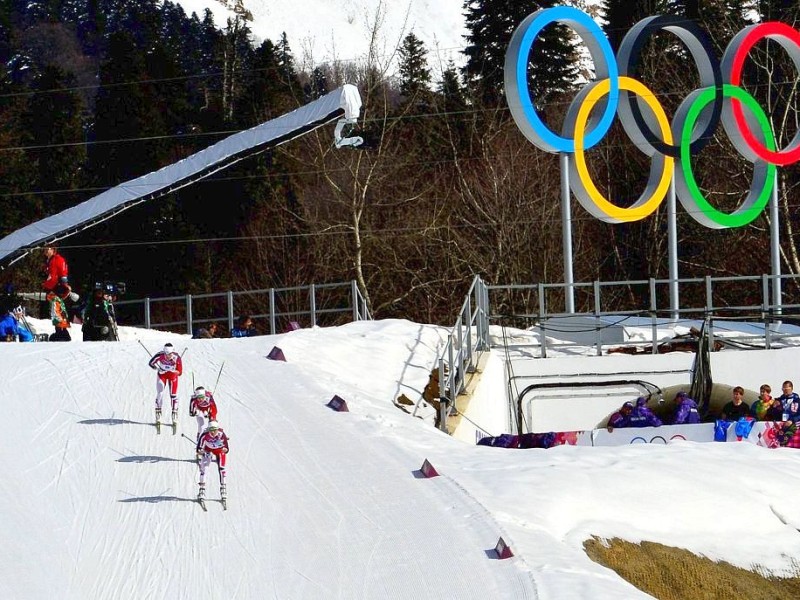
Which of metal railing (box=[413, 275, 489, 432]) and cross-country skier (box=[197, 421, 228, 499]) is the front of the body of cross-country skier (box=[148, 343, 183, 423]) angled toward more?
the cross-country skier

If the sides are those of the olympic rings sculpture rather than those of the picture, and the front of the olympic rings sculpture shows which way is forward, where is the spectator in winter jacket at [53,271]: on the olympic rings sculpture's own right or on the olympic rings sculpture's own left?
on the olympic rings sculpture's own right

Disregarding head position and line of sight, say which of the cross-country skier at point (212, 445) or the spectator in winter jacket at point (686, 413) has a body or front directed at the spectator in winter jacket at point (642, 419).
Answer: the spectator in winter jacket at point (686, 413)

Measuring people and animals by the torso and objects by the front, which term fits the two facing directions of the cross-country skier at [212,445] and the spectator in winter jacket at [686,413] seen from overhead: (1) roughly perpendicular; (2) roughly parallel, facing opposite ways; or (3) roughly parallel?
roughly perpendicular

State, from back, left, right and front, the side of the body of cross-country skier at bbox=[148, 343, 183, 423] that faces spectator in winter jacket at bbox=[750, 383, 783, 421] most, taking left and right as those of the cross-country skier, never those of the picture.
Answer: left

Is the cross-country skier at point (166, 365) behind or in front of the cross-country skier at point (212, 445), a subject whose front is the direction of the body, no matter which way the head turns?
behind

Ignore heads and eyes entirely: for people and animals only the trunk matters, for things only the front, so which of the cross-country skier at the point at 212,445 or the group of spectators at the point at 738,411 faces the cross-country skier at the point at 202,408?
the group of spectators

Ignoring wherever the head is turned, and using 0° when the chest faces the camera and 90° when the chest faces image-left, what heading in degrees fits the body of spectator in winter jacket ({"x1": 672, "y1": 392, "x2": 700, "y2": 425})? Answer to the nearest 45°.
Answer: approximately 45°

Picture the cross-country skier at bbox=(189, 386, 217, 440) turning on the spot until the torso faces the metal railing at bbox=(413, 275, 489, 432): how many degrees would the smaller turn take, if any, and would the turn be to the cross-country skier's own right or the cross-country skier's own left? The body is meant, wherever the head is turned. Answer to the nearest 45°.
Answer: approximately 135° to the cross-country skier's own left

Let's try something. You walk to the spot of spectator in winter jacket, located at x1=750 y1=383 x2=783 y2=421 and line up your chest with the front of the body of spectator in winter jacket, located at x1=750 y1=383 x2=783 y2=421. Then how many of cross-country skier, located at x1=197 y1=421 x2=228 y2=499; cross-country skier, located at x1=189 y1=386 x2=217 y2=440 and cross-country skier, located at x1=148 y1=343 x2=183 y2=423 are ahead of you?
3

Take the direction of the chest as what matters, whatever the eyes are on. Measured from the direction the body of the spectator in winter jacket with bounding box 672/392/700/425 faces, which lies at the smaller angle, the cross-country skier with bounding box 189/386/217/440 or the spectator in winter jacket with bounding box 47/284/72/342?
the cross-country skier

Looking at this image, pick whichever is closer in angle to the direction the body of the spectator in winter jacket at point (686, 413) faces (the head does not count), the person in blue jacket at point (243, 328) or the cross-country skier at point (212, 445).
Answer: the cross-country skier
